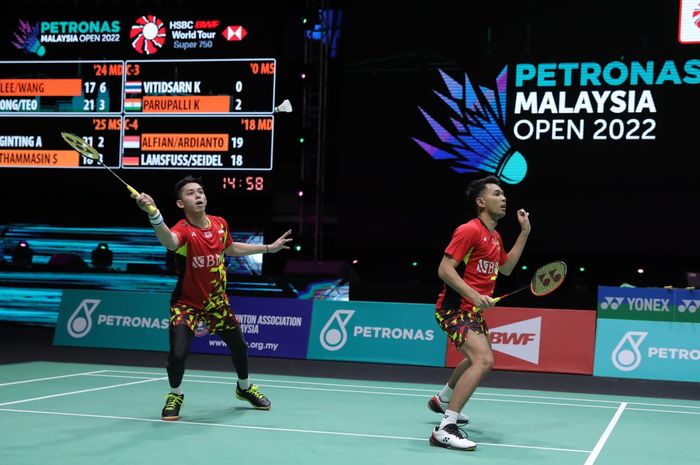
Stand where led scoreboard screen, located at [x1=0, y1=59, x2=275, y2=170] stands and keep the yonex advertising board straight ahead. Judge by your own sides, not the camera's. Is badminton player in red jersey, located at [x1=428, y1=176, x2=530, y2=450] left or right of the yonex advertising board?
right

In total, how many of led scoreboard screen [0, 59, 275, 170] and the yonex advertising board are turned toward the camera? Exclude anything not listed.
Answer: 2

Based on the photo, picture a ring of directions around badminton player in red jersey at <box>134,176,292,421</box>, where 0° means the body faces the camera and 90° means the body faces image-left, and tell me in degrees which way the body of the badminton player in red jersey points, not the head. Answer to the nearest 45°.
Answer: approximately 315°

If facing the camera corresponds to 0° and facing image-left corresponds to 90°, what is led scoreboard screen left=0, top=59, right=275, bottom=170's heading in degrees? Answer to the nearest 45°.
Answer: approximately 0°

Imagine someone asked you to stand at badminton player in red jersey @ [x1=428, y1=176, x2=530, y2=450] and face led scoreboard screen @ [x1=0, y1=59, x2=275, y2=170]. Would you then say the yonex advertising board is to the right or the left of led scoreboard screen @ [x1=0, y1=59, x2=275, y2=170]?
right

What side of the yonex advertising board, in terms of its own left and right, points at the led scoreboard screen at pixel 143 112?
right

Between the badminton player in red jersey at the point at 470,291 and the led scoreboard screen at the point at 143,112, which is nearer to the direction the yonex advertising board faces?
the badminton player in red jersey
